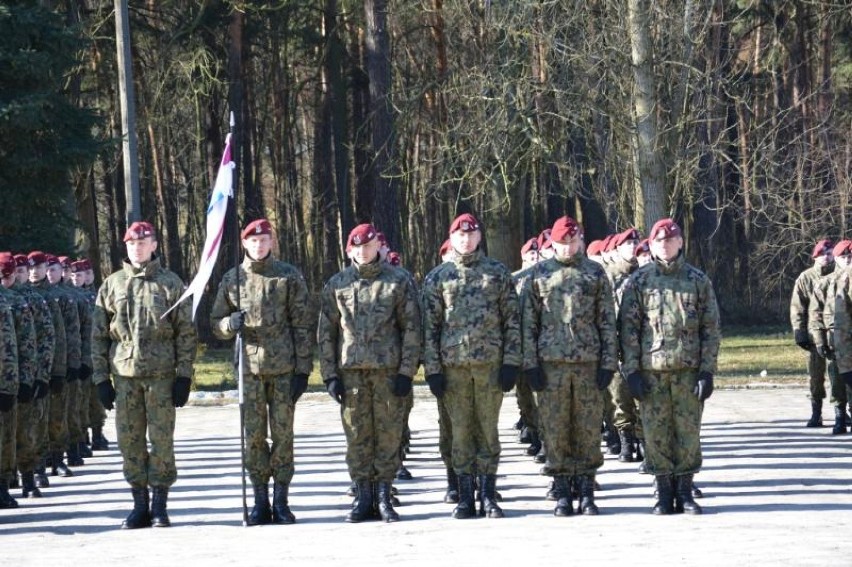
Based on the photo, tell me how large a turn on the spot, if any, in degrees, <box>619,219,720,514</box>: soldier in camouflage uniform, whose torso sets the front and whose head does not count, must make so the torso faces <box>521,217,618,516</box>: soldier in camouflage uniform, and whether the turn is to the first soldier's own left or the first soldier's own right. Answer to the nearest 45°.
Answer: approximately 90° to the first soldier's own right

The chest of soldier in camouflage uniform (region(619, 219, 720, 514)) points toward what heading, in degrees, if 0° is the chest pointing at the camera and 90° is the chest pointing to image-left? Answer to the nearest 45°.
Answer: approximately 0°

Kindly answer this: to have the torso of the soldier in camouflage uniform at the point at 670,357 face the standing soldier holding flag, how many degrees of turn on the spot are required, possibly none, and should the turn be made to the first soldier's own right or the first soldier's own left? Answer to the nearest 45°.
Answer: approximately 90° to the first soldier's own right

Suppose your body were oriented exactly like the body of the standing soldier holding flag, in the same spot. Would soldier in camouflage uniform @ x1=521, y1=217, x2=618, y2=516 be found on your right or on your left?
on your left
